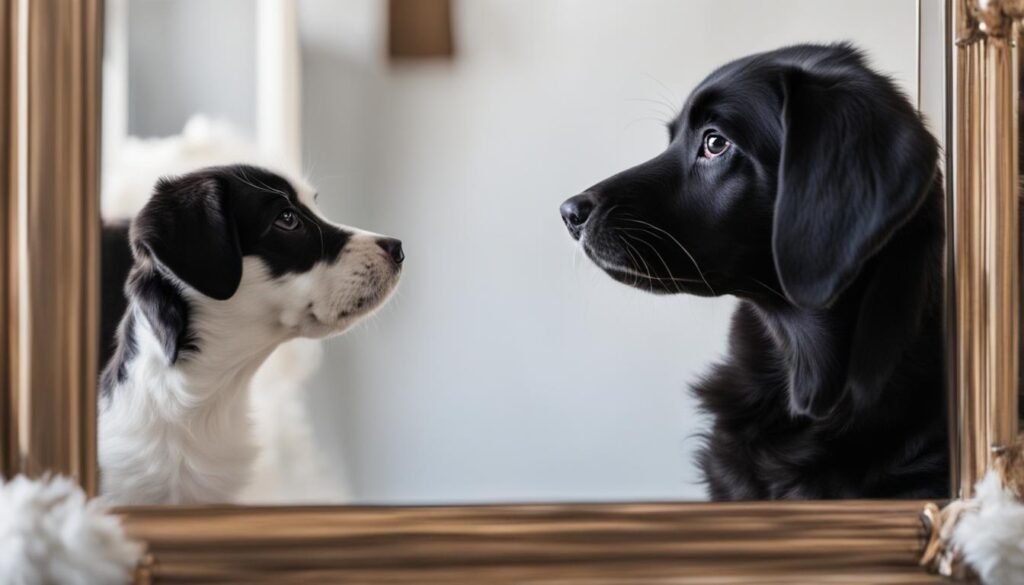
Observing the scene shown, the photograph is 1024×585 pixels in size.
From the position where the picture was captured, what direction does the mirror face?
facing the viewer
